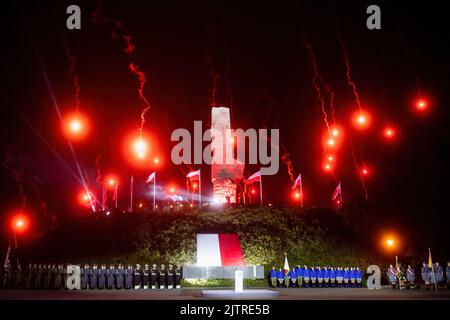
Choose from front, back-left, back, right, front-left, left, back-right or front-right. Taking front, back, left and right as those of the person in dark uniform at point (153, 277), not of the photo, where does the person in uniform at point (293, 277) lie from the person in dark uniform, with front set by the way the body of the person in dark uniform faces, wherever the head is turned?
left

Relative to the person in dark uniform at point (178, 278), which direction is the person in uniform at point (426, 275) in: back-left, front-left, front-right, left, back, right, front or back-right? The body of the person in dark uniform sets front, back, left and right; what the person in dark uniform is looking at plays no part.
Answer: left

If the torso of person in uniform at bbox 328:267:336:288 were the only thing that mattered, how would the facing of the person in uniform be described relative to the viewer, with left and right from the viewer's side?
facing the viewer

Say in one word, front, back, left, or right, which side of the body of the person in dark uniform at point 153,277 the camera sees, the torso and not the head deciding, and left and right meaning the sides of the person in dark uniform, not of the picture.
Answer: front

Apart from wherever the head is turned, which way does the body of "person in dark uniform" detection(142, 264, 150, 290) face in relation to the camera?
toward the camera

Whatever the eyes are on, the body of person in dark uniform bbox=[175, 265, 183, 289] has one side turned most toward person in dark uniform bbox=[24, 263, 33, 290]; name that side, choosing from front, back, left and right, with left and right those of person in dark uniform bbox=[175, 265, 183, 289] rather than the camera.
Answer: right

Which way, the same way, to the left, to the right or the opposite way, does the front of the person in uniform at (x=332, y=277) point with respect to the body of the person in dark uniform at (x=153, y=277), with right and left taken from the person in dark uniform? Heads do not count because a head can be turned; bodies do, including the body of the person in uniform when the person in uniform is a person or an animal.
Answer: the same way

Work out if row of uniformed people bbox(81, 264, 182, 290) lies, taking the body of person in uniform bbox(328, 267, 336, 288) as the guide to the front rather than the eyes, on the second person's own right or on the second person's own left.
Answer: on the second person's own right

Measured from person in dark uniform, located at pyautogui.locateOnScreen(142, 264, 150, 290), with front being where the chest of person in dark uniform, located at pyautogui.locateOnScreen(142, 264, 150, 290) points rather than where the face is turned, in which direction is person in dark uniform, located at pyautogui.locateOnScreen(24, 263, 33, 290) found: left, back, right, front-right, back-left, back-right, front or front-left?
right

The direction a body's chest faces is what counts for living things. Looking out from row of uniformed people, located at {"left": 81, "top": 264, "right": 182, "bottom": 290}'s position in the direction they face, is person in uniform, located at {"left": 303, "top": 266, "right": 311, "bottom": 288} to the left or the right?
on their left
